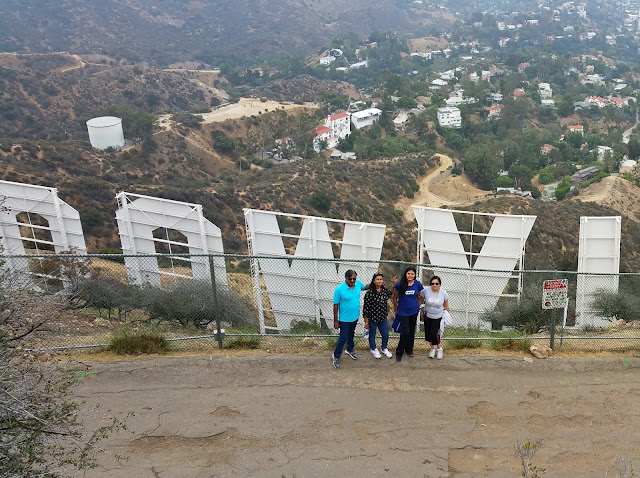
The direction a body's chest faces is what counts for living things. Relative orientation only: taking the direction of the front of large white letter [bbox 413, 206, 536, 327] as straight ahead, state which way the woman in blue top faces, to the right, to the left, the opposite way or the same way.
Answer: the opposite way

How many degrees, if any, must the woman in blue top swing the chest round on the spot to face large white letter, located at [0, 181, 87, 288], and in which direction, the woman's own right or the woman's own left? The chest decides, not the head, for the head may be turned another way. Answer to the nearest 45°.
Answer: approximately 135° to the woman's own right

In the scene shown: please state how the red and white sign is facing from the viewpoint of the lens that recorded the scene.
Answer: facing the viewer

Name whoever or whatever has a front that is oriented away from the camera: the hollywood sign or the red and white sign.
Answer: the hollywood sign

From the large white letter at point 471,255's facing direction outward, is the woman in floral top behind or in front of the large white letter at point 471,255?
behind

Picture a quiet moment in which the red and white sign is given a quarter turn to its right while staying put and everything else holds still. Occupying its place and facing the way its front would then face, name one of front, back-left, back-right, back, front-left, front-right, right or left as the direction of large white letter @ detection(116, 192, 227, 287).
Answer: front

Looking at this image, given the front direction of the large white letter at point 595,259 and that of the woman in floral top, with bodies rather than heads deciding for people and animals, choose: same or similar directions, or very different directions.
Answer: very different directions

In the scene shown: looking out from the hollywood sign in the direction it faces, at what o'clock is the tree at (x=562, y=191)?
The tree is roughly at 1 o'clock from the hollywood sign.

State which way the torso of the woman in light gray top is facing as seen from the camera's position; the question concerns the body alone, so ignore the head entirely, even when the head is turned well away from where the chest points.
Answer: toward the camera

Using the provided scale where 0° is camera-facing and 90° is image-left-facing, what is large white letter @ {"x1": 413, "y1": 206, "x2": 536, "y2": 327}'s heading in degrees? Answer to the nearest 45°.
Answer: approximately 180°

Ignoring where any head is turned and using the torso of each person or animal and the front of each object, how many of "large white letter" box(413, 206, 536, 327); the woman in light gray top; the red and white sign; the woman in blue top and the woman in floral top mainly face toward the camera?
4

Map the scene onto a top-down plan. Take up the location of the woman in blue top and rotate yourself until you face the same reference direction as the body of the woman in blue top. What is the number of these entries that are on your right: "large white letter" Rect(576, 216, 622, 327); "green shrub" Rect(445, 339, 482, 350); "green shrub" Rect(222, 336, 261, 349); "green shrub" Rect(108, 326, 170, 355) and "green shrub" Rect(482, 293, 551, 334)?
2

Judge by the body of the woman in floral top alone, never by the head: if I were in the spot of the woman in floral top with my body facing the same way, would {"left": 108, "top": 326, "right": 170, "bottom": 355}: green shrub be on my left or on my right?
on my right

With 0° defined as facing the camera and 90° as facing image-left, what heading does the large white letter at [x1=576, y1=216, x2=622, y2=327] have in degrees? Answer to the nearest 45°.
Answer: approximately 180°

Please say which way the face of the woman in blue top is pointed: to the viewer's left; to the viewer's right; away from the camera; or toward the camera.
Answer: toward the camera

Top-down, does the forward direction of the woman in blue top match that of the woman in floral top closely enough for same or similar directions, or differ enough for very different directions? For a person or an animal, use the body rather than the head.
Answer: same or similar directions

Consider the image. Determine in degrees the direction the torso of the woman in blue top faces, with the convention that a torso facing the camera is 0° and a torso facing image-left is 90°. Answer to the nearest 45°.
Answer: approximately 0°

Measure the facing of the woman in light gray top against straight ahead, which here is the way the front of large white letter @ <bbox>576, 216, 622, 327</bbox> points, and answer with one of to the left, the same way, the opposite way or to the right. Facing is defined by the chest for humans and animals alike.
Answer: the opposite way

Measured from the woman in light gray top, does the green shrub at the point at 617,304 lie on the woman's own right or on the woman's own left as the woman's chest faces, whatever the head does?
on the woman's own left

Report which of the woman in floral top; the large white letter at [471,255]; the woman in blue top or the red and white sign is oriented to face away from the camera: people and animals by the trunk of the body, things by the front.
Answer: the large white letter

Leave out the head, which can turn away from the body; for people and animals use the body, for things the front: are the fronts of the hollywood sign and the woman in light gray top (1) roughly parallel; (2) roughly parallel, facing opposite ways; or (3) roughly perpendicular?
roughly parallel, facing opposite ways
